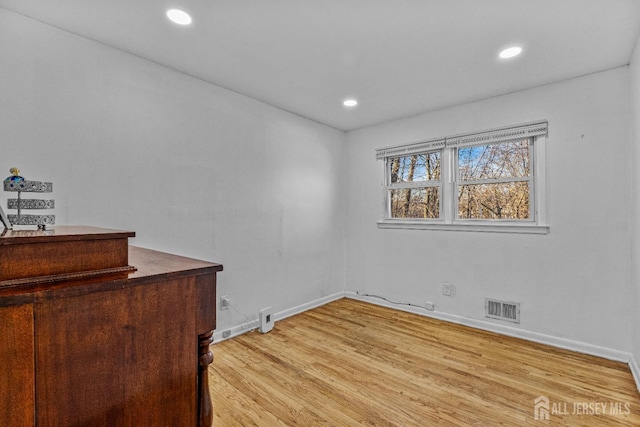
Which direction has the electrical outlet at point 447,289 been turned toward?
toward the camera

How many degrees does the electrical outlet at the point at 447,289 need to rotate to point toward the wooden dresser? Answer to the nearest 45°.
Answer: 0° — it already faces it

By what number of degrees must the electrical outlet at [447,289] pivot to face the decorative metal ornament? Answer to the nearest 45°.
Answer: approximately 45° to its right

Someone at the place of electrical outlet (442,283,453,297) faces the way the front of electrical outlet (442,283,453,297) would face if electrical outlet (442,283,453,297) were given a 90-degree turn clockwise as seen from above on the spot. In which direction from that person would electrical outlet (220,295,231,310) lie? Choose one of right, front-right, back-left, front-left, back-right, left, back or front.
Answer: front-left

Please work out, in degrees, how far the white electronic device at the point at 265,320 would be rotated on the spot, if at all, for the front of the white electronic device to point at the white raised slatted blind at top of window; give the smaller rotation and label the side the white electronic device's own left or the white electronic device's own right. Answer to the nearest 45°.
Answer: approximately 45° to the white electronic device's own left

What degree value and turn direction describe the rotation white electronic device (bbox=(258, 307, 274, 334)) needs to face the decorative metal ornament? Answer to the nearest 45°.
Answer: approximately 90° to its right

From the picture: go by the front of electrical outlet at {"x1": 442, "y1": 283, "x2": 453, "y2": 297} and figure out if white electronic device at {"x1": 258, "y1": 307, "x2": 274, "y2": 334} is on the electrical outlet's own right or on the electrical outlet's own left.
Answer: on the electrical outlet's own right

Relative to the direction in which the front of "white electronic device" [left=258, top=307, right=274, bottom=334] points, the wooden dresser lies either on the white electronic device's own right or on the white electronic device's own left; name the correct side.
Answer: on the white electronic device's own right

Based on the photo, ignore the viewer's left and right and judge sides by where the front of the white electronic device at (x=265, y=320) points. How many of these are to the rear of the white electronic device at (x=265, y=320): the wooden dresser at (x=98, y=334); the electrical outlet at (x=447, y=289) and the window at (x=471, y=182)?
0

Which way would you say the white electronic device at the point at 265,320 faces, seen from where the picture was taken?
facing the viewer and to the right of the viewer

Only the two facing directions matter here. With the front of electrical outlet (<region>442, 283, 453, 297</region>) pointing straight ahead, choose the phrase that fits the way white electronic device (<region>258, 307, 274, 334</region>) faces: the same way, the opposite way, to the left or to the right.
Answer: to the left

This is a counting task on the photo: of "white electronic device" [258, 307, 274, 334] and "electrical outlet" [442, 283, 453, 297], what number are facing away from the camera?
0

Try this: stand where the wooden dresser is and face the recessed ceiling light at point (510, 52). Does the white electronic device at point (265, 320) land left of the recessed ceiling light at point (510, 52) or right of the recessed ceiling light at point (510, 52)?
left
